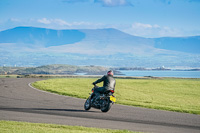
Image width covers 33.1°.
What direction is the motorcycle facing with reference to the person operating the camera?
facing away from the viewer and to the left of the viewer
